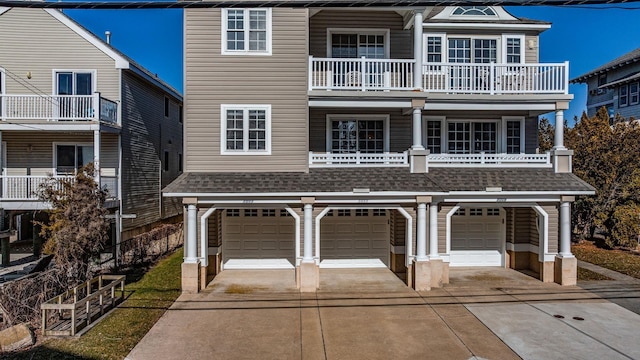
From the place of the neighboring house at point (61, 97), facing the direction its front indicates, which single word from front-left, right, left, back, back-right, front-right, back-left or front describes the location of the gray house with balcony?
front-left

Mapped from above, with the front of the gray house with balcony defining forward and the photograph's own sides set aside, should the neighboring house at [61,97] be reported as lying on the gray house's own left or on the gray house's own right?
on the gray house's own right

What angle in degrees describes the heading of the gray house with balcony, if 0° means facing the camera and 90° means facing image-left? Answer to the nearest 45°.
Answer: approximately 0°

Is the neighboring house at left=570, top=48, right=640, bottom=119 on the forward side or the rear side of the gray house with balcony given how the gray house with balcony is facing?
on the rear side

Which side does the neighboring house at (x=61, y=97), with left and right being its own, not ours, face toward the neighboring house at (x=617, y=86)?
left

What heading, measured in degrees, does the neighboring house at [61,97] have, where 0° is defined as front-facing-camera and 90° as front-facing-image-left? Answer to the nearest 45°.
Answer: approximately 0°

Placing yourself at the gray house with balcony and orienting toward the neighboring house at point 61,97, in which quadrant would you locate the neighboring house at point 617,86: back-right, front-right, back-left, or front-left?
back-right

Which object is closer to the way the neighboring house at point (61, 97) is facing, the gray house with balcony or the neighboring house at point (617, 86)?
the gray house with balcony
